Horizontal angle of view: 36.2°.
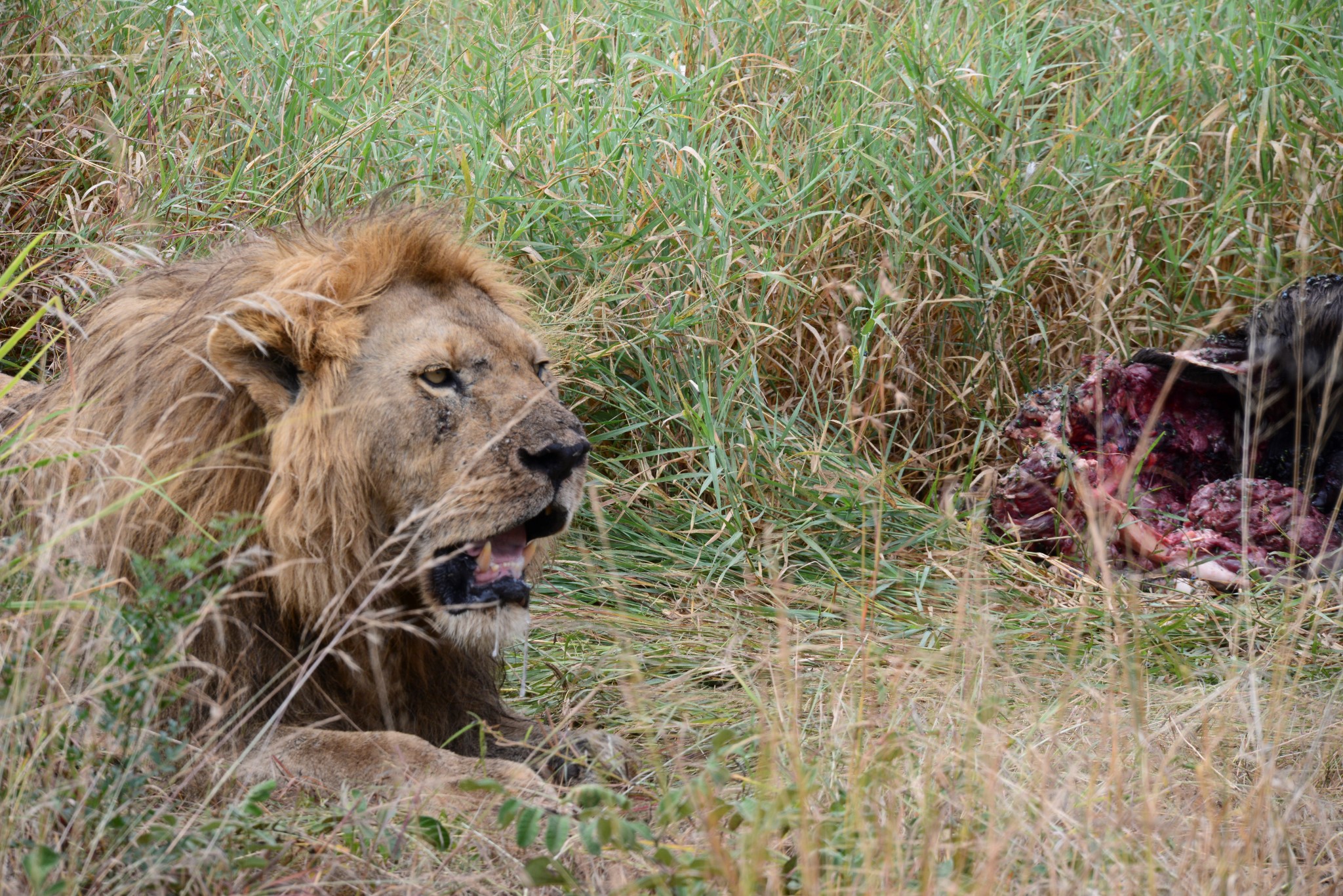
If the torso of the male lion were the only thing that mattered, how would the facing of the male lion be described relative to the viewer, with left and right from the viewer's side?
facing the viewer and to the right of the viewer
